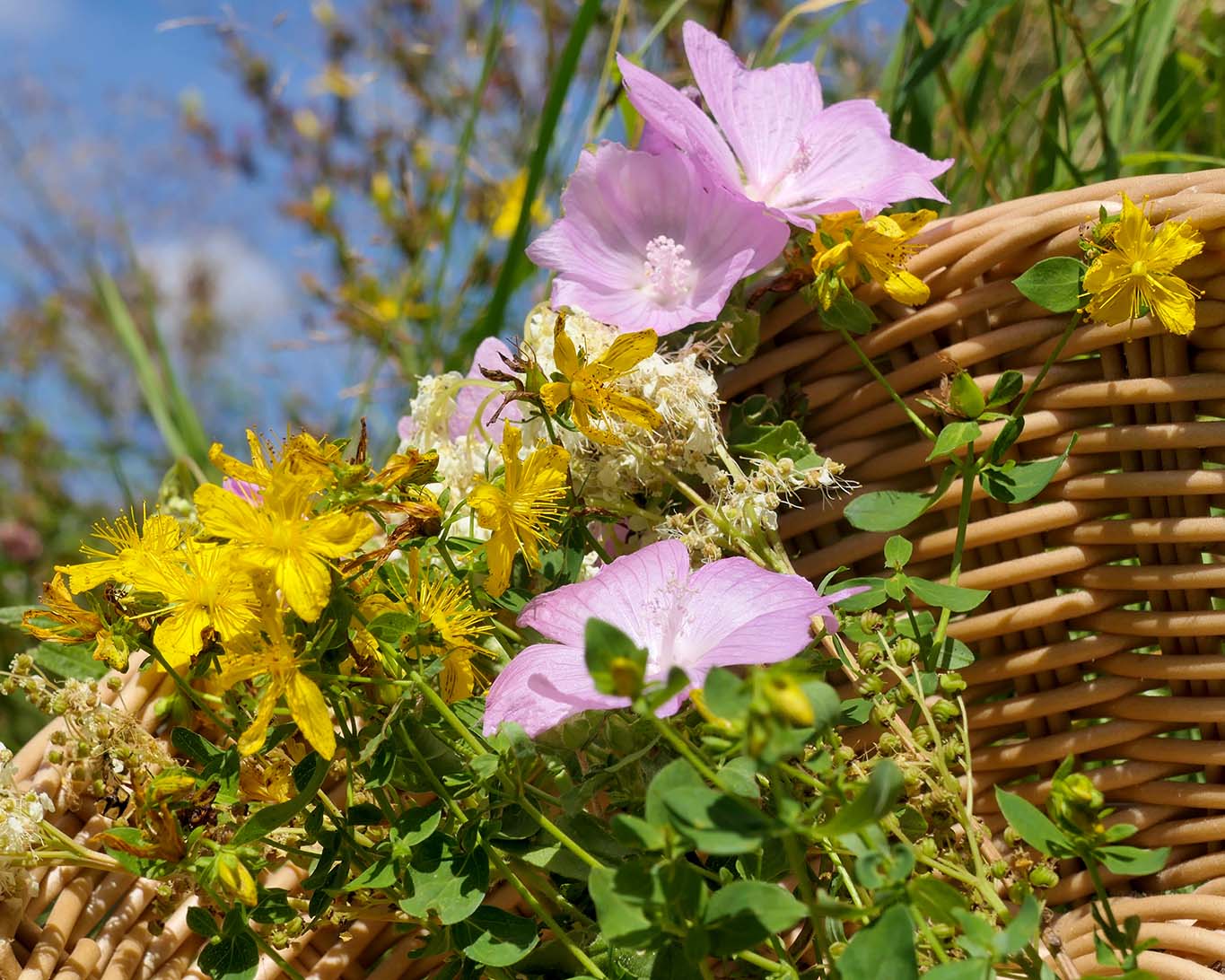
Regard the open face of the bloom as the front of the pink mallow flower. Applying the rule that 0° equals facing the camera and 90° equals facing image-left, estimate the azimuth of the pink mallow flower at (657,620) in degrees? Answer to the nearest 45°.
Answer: approximately 0°

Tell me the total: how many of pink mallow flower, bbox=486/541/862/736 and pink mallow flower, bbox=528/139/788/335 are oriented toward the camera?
2
